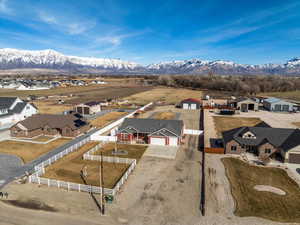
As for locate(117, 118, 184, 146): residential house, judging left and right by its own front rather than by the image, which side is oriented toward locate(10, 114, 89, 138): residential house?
right

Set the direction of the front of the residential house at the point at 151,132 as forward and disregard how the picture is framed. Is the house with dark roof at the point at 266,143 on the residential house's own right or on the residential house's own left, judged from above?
on the residential house's own left

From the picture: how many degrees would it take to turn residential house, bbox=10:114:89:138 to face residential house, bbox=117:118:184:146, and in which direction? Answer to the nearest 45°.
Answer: approximately 45° to its left

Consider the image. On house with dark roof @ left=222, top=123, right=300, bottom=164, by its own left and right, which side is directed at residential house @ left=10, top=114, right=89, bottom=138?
right

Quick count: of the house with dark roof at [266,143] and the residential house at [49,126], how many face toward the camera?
2

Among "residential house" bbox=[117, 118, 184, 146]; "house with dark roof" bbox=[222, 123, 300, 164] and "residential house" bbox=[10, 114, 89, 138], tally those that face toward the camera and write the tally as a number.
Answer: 3

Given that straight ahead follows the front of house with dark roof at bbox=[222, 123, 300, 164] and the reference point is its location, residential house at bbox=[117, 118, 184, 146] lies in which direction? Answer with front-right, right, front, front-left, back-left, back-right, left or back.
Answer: right

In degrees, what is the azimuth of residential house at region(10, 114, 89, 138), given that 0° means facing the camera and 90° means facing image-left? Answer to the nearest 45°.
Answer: approximately 0°

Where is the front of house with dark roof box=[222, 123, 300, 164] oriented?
toward the camera
